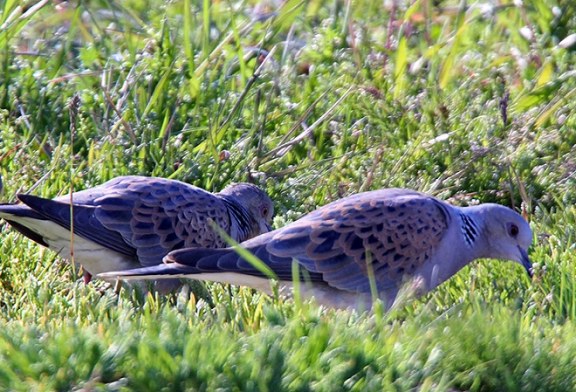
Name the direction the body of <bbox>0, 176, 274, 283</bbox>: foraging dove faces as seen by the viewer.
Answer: to the viewer's right

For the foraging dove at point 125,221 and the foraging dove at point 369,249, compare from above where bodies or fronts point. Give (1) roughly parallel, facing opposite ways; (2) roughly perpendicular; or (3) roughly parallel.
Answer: roughly parallel

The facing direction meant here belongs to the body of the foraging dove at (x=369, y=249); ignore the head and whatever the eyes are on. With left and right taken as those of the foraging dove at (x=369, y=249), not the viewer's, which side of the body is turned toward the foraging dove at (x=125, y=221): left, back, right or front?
back

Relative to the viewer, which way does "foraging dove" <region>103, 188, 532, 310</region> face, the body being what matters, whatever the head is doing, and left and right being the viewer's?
facing to the right of the viewer

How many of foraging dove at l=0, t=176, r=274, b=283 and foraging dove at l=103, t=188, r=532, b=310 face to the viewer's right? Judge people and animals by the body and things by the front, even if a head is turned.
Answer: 2

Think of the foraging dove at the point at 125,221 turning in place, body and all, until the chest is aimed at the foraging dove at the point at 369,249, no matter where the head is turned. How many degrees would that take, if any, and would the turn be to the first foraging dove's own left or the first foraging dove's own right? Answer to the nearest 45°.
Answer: approximately 45° to the first foraging dove's own right
